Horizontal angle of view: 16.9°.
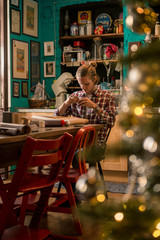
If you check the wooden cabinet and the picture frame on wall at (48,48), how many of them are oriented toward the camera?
2

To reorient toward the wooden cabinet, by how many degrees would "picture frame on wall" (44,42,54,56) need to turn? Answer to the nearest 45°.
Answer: approximately 45° to its left

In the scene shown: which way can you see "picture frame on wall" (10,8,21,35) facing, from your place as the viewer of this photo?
facing the viewer and to the right of the viewer

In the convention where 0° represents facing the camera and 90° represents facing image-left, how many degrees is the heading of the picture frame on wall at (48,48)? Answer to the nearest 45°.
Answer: approximately 0°

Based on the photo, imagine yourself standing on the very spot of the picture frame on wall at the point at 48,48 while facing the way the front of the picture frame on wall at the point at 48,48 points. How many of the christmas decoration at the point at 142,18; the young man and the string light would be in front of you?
3

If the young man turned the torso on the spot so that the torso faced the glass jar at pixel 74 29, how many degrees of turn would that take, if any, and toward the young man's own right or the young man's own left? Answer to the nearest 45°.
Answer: approximately 135° to the young man's own right

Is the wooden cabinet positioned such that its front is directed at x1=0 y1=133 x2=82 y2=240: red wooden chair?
yes

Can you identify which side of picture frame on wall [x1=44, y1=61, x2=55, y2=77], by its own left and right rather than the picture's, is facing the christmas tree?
front

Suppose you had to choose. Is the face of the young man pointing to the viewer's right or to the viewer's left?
to the viewer's left

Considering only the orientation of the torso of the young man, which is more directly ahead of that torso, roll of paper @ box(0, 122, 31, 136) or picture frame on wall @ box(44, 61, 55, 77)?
the roll of paper
